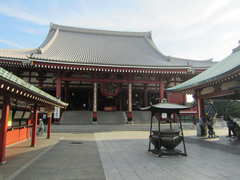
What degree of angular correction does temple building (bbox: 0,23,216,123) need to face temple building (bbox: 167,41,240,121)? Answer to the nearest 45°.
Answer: approximately 45° to its left

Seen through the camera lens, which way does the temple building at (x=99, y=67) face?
facing the viewer
